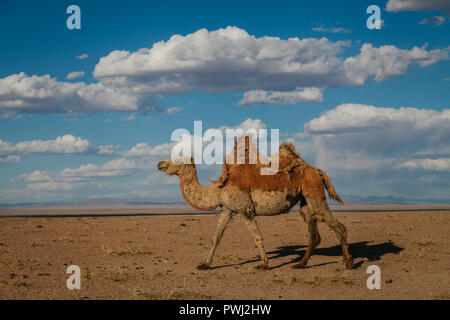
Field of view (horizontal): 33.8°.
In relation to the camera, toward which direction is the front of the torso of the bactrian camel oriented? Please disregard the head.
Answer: to the viewer's left
